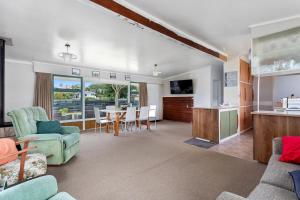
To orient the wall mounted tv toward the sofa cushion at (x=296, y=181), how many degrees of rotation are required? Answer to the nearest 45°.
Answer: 0° — it already faces it

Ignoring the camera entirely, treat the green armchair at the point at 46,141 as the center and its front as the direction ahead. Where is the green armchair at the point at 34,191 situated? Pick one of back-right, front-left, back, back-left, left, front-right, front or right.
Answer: front-right

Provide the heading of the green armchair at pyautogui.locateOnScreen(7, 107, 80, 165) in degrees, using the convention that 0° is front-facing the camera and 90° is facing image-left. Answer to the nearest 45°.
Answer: approximately 315°

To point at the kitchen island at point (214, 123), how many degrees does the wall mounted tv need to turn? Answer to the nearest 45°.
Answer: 0° — it already faces it

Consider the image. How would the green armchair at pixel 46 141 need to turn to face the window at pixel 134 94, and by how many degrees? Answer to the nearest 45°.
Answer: approximately 90° to its left

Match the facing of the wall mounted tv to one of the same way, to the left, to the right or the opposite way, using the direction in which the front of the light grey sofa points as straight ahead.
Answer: to the left

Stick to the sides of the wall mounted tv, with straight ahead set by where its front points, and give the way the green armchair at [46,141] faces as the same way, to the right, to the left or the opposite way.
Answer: to the left

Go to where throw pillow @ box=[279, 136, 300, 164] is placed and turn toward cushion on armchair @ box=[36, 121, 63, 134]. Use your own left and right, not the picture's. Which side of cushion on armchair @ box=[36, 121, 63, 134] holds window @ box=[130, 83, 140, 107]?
right

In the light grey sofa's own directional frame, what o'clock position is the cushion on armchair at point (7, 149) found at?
The cushion on armchair is roughly at 1 o'clock from the light grey sofa.

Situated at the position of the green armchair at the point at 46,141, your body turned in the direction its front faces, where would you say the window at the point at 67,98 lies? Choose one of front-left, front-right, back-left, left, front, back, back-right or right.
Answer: back-left

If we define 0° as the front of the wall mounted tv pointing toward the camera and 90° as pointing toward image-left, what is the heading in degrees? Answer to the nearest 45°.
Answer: approximately 0°
